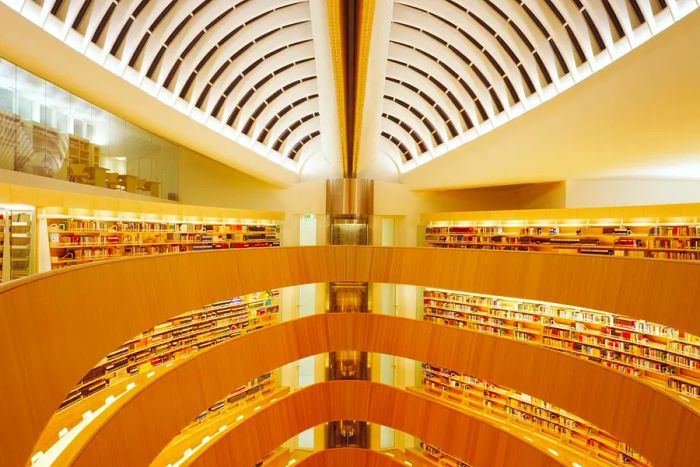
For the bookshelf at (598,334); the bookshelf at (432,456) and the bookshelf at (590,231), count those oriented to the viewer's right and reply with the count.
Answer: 0

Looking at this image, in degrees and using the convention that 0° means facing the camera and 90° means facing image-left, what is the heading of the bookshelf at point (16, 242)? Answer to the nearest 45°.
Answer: approximately 315°

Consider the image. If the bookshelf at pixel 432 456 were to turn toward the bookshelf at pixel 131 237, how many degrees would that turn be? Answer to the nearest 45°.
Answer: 0° — it already faces it

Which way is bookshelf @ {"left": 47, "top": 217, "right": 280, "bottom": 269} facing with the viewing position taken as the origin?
facing the viewer and to the right of the viewer

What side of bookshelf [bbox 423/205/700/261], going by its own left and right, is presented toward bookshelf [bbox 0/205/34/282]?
front

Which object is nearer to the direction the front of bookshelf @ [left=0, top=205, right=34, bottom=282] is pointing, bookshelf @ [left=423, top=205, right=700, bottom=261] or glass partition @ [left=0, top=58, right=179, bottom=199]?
the bookshelf

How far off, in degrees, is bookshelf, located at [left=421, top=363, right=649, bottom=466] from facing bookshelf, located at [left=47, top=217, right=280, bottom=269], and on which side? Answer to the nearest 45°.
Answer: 0° — it already faces it

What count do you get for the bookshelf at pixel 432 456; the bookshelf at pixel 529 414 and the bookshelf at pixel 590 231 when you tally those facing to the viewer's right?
0

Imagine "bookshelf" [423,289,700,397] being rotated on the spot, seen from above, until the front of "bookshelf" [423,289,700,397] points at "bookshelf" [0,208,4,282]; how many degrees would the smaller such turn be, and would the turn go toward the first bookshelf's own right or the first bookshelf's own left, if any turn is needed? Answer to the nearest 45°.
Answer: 0° — it already faces it

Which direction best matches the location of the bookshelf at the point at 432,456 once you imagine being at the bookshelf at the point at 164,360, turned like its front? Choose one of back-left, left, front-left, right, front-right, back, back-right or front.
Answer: front-left

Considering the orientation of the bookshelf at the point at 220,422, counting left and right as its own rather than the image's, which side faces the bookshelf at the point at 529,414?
front
